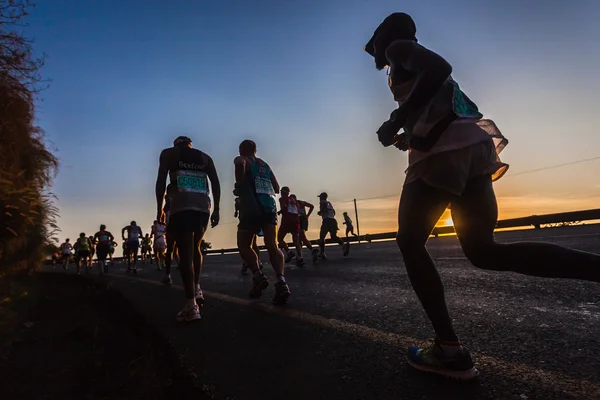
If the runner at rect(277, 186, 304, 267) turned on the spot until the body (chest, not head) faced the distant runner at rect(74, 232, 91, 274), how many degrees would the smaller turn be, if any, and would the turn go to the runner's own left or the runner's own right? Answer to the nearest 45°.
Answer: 0° — they already face them

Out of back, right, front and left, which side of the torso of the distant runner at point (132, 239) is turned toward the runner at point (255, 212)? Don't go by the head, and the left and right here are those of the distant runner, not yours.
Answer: back

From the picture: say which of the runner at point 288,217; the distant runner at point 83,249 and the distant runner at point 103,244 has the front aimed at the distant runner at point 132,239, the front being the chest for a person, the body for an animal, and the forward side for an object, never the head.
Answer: the runner

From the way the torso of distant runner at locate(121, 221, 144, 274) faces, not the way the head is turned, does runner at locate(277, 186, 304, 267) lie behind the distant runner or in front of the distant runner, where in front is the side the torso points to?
behind

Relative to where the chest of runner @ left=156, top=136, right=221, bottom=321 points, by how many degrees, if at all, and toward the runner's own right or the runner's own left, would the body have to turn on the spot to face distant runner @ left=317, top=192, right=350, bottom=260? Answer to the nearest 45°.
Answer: approximately 45° to the runner's own right

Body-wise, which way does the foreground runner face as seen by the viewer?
to the viewer's left

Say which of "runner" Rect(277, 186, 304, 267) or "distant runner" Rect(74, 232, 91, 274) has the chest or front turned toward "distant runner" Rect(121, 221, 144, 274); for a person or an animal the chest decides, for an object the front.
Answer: the runner

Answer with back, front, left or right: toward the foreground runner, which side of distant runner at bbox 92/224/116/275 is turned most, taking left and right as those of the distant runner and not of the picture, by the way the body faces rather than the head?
back

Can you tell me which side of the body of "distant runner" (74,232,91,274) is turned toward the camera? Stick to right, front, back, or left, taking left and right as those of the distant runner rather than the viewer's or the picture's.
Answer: back

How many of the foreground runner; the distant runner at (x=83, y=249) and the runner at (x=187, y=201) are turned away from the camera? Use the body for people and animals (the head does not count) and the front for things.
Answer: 2

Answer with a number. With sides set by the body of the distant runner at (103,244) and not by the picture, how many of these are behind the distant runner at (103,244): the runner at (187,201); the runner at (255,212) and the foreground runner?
3

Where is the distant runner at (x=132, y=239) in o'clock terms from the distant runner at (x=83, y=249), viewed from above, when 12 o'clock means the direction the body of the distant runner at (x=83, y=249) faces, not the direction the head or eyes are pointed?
the distant runner at (x=132, y=239) is roughly at 5 o'clock from the distant runner at (x=83, y=249).

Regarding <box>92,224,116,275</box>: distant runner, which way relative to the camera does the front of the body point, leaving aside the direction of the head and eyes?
away from the camera

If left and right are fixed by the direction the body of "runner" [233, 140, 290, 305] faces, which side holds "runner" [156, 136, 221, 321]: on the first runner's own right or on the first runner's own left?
on the first runner's own left

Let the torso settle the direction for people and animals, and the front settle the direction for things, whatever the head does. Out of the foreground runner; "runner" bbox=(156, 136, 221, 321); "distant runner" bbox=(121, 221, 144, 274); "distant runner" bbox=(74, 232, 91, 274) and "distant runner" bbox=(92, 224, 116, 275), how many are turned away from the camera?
4
